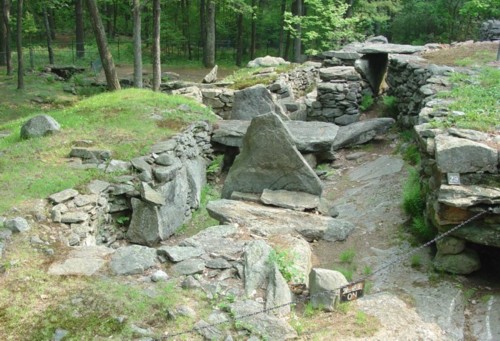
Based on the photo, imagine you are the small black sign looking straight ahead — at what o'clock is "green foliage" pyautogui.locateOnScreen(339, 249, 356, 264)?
The green foliage is roughly at 6 o'clock from the small black sign.

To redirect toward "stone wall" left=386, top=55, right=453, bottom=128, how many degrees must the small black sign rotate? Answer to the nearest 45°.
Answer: approximately 180°

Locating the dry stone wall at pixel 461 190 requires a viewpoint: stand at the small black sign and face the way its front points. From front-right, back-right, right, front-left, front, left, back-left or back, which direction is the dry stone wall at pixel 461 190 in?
back-left

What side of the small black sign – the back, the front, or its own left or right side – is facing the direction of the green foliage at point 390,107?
back

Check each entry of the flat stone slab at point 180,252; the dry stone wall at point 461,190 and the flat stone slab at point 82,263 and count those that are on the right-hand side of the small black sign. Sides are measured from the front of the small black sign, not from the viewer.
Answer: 2

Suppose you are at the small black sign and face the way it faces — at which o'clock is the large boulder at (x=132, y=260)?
The large boulder is roughly at 3 o'clock from the small black sign.

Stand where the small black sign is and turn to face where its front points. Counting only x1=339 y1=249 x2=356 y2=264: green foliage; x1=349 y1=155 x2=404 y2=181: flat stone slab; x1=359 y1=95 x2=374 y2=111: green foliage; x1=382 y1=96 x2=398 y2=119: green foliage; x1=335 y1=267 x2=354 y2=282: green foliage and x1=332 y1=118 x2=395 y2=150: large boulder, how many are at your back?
6

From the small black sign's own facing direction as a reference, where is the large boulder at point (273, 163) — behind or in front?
behind

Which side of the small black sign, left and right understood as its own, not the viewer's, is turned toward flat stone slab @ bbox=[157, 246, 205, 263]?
right

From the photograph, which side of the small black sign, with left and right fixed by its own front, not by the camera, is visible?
front

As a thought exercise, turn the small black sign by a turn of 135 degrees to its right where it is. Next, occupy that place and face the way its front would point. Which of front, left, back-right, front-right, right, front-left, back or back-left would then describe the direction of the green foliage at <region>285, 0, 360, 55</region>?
front-right

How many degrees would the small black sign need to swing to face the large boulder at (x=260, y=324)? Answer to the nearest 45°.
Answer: approximately 45° to its right

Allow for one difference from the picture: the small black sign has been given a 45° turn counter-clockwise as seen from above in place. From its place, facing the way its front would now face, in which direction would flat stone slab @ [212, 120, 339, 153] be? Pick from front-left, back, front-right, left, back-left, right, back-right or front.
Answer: back-left

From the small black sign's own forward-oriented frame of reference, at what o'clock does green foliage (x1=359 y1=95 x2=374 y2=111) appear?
The green foliage is roughly at 6 o'clock from the small black sign.
